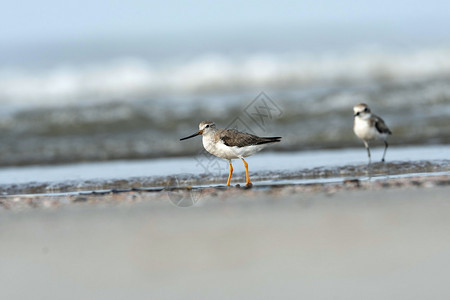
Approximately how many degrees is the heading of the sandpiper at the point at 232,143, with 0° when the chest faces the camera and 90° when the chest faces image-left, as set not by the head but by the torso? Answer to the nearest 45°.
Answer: approximately 90°

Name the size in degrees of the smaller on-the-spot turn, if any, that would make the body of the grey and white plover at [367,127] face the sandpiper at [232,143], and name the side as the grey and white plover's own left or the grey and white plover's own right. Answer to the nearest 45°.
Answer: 0° — it already faces it

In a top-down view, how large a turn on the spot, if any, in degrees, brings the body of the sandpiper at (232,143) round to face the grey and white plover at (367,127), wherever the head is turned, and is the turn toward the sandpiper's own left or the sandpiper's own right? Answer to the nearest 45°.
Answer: approximately 135° to the sandpiper's own right

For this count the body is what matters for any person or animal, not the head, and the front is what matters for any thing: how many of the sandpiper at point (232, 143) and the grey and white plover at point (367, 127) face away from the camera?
0
